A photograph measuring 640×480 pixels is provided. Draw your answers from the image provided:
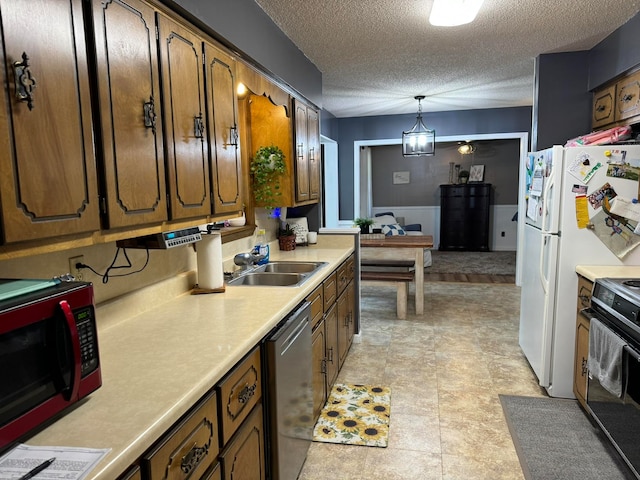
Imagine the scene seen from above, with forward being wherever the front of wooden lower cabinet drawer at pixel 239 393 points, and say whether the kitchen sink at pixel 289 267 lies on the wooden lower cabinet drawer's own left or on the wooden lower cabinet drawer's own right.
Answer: on the wooden lower cabinet drawer's own left

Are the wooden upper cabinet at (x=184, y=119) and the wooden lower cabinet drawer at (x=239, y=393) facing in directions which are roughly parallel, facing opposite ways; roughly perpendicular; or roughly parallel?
roughly parallel

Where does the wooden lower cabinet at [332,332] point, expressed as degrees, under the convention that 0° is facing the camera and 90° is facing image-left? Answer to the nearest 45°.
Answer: approximately 270°

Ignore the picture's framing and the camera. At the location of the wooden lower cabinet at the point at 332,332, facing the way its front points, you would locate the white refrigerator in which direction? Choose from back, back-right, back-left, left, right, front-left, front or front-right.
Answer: front

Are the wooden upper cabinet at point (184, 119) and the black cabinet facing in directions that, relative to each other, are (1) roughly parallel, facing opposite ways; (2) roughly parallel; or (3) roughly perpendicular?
roughly perpendicular

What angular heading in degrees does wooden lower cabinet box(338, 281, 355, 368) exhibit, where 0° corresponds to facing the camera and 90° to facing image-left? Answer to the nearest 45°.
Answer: approximately 270°

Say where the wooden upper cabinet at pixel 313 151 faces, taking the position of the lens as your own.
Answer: facing to the right of the viewer

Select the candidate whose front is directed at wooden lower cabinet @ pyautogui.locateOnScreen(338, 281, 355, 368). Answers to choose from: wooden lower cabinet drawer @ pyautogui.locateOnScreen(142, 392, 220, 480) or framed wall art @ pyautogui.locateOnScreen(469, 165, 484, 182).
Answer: the framed wall art

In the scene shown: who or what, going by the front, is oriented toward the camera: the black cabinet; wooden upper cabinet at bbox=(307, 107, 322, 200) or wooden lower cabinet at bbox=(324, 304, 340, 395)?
the black cabinet

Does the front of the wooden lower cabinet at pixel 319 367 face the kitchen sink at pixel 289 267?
no

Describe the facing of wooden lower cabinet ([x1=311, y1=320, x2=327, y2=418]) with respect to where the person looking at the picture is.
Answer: facing to the right of the viewer

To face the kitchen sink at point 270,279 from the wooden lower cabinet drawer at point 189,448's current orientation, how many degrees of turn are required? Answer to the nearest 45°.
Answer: approximately 135° to its left

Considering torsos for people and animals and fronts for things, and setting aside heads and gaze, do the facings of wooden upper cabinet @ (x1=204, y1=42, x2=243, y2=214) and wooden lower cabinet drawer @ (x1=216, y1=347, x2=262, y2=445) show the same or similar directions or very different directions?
same or similar directions

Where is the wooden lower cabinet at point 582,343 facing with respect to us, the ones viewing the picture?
facing to the left of the viewer

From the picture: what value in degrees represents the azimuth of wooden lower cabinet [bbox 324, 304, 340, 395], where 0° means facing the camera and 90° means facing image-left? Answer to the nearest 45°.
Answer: approximately 270°

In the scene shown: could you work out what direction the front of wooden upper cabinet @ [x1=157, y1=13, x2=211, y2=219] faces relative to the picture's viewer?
facing the viewer and to the right of the viewer

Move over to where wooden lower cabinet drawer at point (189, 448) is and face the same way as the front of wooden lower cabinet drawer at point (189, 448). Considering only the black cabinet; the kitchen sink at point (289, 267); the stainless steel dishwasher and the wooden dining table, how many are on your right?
0

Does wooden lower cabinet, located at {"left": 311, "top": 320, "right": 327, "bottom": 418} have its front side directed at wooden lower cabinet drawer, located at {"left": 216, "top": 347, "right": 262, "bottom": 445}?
no

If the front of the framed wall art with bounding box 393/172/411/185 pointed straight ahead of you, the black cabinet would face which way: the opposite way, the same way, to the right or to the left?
the same way

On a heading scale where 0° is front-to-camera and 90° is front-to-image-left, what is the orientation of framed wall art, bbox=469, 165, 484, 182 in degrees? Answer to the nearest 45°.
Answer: approximately 0°

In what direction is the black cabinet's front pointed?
toward the camera

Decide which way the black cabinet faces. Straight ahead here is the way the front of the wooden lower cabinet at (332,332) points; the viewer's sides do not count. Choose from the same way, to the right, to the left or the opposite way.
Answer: to the right
